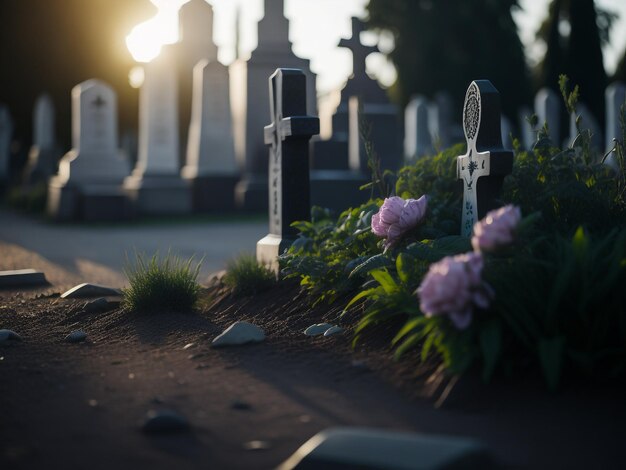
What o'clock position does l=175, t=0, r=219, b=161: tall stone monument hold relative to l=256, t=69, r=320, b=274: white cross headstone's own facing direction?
The tall stone monument is roughly at 4 o'clock from the white cross headstone.

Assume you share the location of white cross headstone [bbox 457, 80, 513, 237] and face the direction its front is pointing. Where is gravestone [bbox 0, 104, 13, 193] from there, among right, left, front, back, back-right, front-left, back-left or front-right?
right

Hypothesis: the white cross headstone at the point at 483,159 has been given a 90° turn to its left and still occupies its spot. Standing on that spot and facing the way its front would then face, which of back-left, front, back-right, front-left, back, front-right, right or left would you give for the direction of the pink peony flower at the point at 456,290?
front-right

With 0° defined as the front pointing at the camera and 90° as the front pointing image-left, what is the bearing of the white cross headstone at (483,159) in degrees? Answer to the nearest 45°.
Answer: approximately 45°

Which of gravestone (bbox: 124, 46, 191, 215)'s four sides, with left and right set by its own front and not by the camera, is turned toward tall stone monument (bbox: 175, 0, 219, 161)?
back

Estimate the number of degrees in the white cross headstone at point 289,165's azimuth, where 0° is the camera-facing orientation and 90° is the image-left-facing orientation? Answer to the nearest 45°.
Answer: approximately 45°

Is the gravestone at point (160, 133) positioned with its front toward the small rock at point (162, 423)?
yes

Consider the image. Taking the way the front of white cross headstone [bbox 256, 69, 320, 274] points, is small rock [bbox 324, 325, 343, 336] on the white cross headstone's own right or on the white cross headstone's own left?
on the white cross headstone's own left

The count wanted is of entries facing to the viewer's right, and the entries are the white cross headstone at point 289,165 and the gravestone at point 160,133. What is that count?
0

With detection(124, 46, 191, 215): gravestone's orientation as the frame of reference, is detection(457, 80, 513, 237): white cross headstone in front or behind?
in front

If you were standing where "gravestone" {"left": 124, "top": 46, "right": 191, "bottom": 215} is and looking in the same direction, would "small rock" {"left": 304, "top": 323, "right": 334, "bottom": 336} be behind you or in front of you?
in front
